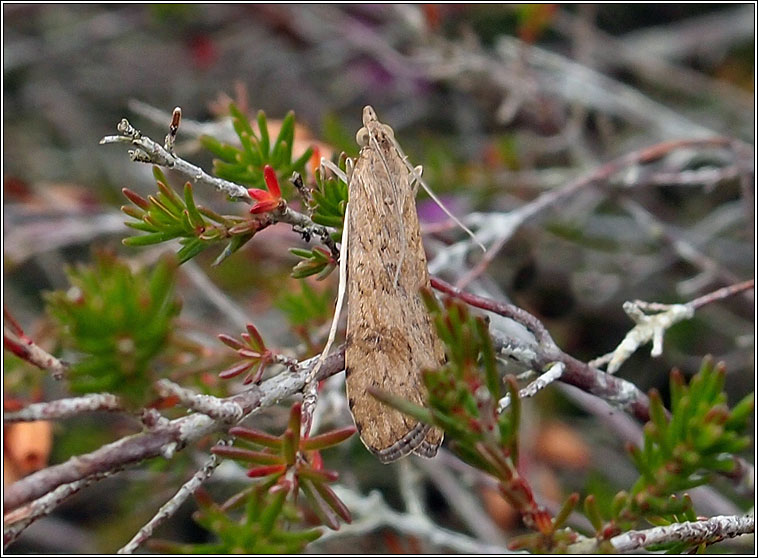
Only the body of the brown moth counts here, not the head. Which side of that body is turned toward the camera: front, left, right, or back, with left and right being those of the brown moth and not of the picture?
back
